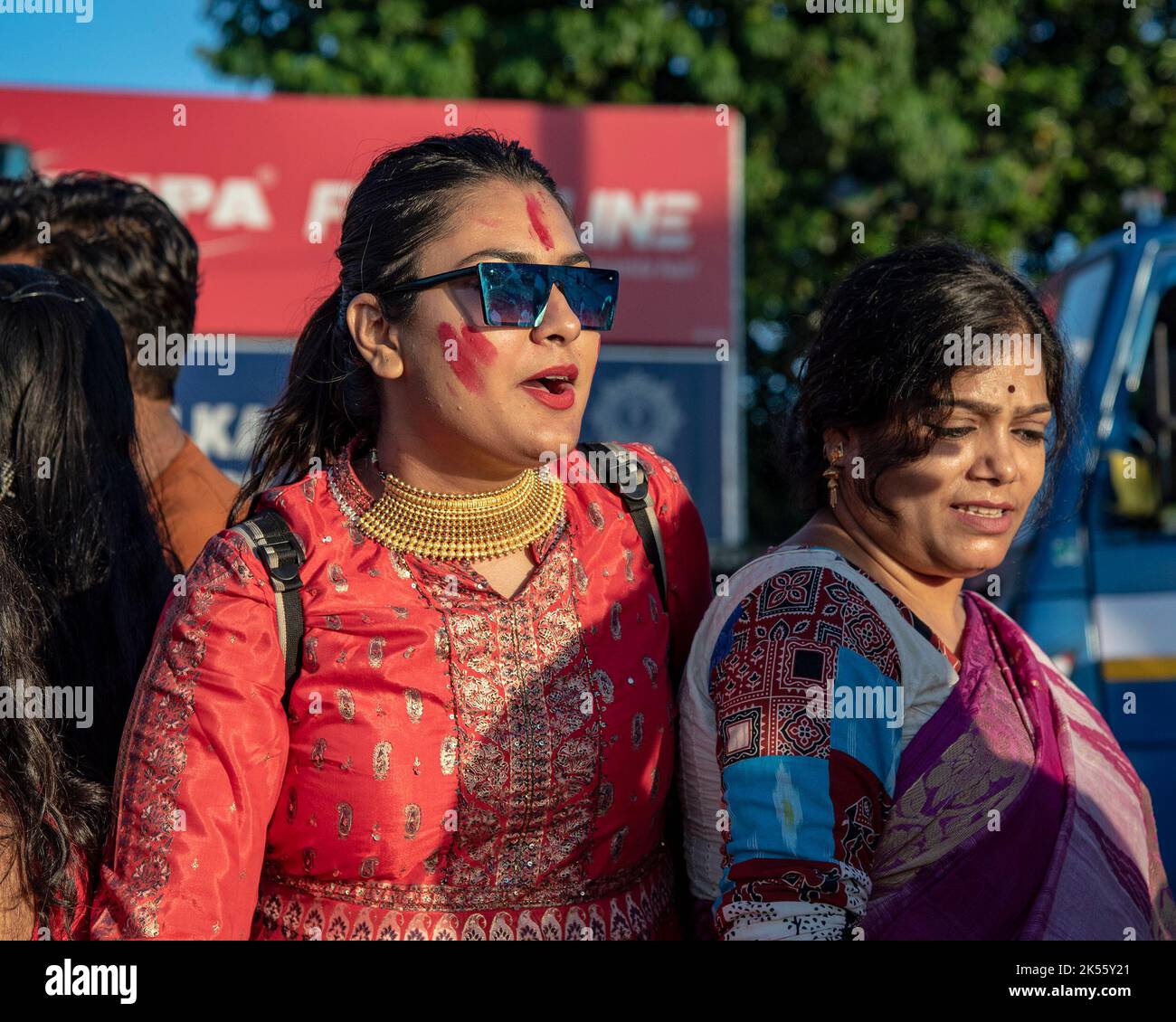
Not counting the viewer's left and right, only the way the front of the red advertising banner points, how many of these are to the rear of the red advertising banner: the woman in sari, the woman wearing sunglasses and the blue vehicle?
0

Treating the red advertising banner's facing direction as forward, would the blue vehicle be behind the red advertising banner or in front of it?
in front

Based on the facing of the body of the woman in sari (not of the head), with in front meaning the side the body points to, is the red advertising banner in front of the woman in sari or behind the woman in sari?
behind

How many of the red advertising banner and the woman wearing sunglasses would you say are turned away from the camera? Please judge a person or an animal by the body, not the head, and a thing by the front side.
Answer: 0

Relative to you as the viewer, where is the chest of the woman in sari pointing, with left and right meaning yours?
facing the viewer and to the right of the viewer

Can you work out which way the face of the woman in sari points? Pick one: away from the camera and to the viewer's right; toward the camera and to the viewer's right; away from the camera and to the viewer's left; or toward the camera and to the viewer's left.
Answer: toward the camera and to the viewer's right

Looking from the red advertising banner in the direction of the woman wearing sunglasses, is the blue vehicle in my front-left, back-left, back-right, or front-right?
front-left

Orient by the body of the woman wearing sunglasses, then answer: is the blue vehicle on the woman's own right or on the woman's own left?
on the woman's own left

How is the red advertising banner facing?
toward the camera

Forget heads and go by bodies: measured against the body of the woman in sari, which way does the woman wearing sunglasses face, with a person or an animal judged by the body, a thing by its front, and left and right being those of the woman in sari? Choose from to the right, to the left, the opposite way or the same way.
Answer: the same way

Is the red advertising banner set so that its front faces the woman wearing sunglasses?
yes
